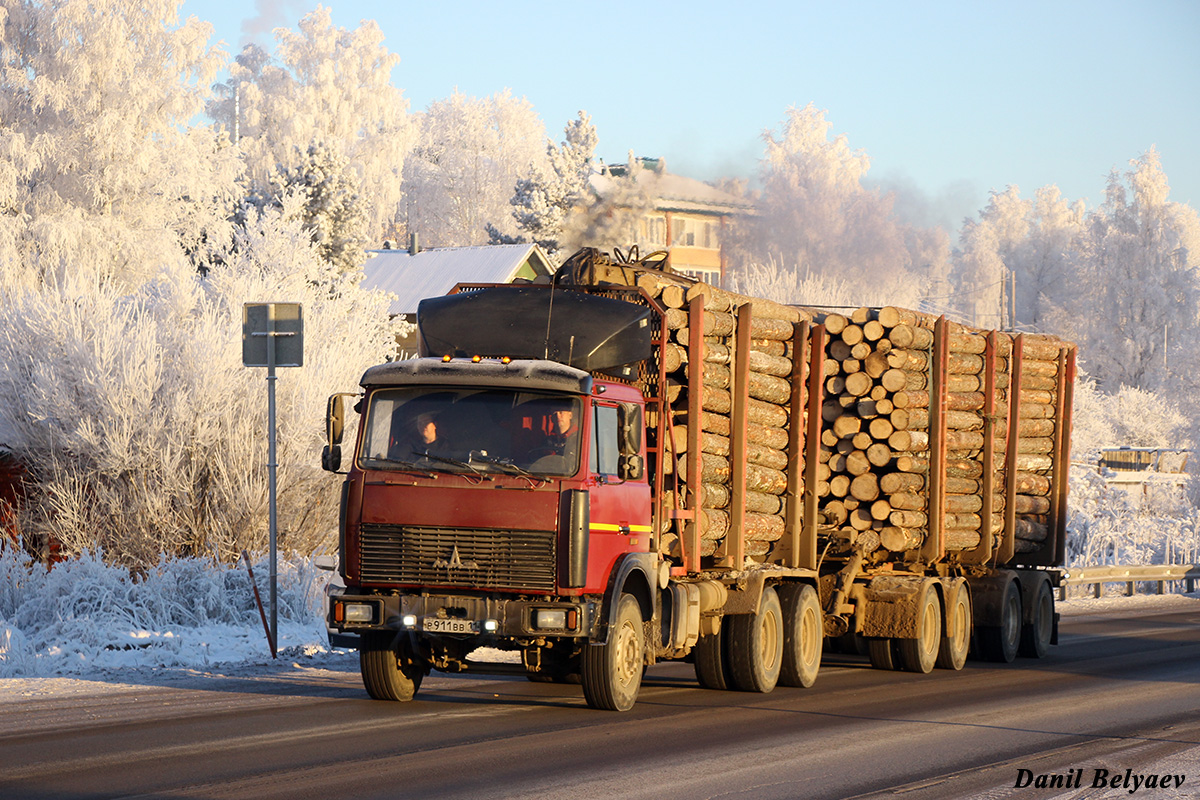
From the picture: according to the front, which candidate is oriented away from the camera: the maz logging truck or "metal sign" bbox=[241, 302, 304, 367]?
the metal sign

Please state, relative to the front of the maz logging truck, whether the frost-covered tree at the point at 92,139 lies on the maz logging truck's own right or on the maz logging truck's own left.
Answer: on the maz logging truck's own right

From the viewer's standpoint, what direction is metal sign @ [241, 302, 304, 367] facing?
away from the camera

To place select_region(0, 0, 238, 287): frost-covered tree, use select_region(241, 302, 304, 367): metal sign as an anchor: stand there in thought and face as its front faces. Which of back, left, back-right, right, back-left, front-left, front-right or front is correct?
front

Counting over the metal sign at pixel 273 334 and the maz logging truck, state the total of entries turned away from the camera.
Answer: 1

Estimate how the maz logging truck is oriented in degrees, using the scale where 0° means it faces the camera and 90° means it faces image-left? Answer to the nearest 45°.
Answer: approximately 45°
